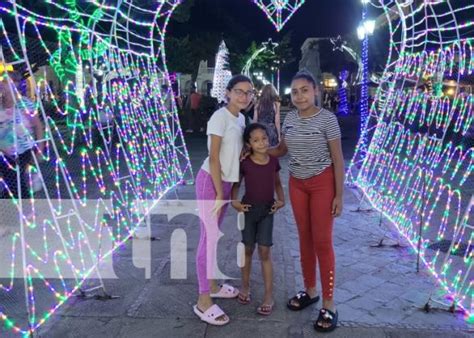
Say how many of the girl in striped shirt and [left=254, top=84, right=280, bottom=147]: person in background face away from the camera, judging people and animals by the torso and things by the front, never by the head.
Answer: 1

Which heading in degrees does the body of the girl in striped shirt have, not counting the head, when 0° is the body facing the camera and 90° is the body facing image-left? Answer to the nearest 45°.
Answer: approximately 45°

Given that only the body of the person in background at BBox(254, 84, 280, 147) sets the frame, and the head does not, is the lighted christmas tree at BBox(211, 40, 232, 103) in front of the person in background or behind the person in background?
in front

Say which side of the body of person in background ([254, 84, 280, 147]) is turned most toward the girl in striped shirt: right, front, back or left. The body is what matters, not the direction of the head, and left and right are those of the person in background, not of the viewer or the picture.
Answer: back

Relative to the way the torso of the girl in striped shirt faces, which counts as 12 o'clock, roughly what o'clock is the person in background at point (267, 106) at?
The person in background is roughly at 4 o'clock from the girl in striped shirt.

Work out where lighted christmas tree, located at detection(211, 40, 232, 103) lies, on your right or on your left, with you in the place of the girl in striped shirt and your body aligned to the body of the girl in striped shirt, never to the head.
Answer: on your right

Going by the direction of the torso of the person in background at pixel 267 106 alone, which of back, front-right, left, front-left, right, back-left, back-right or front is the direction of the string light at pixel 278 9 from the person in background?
front

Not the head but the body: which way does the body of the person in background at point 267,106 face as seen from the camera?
away from the camera
